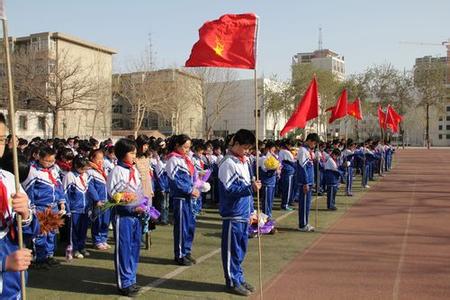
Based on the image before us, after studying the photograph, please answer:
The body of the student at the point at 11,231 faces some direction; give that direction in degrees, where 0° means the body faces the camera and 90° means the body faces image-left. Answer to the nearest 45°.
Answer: approximately 315°

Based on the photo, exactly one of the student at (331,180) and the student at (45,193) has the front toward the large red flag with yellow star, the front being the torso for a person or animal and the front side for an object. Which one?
the student at (45,193)

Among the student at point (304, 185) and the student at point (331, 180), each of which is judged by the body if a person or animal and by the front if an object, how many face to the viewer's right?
2

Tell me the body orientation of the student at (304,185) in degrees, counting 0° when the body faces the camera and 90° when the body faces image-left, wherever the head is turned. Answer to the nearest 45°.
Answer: approximately 270°

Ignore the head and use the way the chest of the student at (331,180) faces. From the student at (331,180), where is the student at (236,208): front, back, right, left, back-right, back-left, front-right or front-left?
right

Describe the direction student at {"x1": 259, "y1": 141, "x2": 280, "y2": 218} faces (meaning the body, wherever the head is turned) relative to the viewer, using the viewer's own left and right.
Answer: facing to the right of the viewer

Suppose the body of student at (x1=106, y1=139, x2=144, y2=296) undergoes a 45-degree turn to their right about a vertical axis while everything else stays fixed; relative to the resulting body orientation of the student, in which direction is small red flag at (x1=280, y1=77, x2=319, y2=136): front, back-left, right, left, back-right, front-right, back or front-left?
back-left

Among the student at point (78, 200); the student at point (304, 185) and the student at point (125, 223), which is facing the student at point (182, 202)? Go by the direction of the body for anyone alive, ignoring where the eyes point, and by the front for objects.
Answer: the student at point (78, 200)

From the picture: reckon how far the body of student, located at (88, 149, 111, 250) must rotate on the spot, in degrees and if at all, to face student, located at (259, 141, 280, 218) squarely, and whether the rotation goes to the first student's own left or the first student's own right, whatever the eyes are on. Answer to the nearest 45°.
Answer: approximately 90° to the first student's own left

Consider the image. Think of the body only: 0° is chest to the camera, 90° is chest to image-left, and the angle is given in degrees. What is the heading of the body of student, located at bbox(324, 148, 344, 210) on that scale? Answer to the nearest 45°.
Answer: approximately 270°
